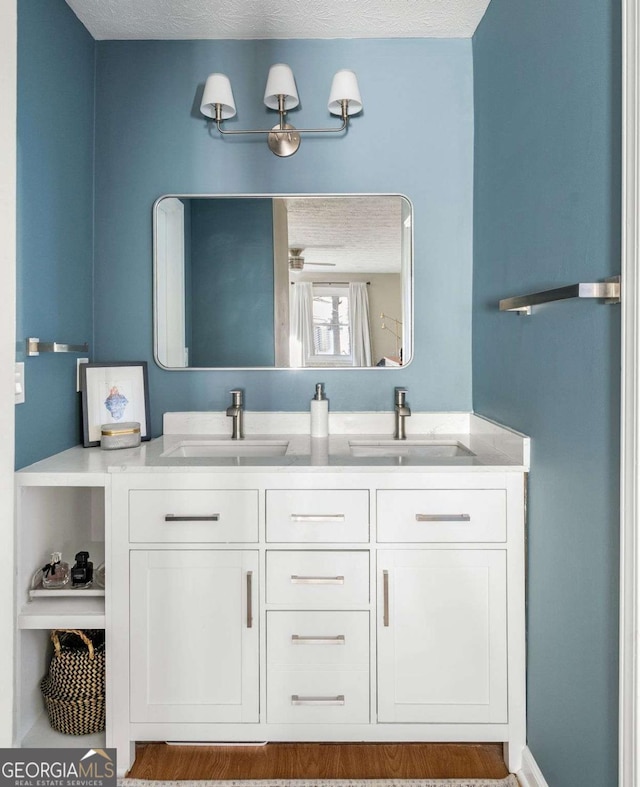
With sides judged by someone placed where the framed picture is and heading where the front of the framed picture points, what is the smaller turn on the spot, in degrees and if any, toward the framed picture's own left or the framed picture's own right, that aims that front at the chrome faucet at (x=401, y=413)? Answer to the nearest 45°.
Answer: approximately 90° to the framed picture's own left

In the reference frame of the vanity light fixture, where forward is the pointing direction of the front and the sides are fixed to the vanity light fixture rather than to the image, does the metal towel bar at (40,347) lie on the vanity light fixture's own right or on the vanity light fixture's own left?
on the vanity light fixture's own right

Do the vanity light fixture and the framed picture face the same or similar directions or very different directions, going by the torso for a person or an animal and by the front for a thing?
same or similar directions

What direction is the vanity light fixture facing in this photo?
toward the camera

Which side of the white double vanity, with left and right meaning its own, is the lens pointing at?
front
